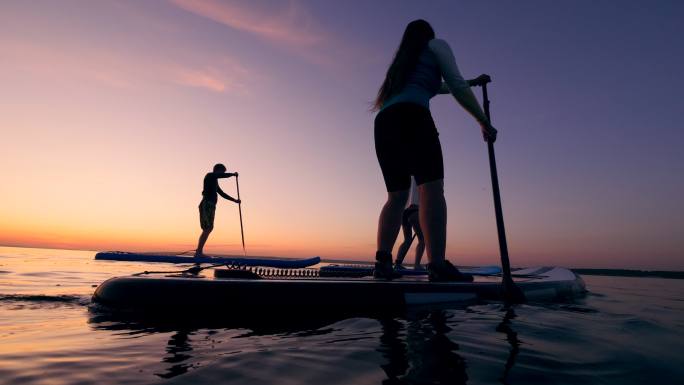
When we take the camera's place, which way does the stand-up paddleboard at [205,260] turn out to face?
facing to the right of the viewer

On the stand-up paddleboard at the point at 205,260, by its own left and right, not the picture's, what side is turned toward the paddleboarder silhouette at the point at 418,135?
right

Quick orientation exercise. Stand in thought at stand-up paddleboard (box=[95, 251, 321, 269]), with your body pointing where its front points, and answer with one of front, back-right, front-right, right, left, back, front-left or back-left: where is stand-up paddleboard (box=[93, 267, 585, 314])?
right

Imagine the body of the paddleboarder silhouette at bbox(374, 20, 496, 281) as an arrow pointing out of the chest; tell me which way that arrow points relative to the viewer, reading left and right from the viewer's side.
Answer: facing away from the viewer and to the right of the viewer

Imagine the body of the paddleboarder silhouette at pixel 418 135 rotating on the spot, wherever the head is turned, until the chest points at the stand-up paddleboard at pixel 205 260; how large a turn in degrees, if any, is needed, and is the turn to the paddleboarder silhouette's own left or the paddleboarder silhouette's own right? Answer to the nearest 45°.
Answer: approximately 90° to the paddleboarder silhouette's own left

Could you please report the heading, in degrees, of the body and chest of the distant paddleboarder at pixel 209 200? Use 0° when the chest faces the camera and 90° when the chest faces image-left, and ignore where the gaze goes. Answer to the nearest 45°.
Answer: approximately 270°

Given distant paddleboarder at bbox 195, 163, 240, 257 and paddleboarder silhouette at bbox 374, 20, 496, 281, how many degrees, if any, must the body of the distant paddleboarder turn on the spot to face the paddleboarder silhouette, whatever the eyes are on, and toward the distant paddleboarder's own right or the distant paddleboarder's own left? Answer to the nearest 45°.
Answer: approximately 90° to the distant paddleboarder's own right

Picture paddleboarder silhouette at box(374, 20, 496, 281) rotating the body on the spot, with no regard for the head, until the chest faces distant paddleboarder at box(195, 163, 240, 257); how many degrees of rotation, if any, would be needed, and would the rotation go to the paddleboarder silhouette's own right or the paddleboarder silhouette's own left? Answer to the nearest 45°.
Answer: approximately 90° to the paddleboarder silhouette's own left

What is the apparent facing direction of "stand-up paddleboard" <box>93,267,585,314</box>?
to the viewer's right
